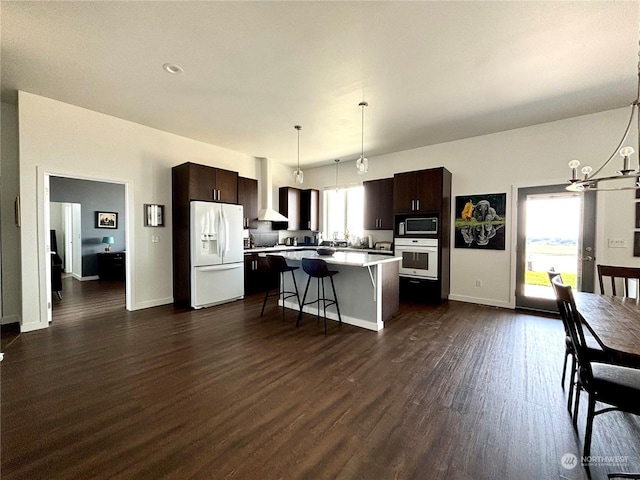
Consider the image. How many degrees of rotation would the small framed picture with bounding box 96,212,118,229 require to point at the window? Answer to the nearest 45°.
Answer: approximately 45° to its left

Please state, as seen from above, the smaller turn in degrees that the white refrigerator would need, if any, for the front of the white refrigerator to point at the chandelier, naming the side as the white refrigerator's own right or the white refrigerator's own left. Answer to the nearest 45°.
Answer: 0° — it already faces it

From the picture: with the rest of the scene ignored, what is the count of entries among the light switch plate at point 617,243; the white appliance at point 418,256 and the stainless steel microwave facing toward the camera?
3

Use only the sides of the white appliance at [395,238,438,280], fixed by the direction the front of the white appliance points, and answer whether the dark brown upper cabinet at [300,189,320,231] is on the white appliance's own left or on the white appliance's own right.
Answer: on the white appliance's own right

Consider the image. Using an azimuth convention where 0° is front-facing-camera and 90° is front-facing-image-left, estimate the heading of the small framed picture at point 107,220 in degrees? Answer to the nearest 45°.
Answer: approximately 0°

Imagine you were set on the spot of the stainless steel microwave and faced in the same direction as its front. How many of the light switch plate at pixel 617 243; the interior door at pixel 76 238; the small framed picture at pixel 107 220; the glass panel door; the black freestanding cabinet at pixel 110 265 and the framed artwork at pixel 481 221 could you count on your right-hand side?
3

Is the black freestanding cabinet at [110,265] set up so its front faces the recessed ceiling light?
yes

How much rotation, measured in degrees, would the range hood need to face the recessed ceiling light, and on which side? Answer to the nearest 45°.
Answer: approximately 45° to its right

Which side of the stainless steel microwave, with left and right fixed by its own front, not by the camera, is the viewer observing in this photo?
front

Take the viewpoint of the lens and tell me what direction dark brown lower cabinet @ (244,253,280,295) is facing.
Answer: facing the viewer and to the right of the viewer

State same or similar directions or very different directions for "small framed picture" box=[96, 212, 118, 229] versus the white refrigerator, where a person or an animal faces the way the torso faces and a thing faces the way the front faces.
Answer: same or similar directions
